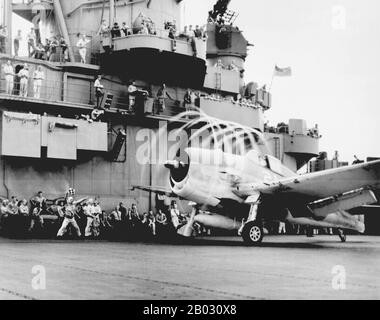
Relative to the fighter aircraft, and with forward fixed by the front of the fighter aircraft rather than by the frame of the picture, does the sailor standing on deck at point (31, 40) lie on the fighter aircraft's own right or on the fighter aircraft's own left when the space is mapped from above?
on the fighter aircraft's own right

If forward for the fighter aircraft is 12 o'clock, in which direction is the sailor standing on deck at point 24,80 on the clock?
The sailor standing on deck is roughly at 2 o'clock from the fighter aircraft.

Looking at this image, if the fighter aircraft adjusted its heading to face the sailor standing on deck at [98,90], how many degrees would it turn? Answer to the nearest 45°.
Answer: approximately 90° to its right

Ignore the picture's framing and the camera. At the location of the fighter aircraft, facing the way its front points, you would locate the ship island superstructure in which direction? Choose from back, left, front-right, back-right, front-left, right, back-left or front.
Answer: right

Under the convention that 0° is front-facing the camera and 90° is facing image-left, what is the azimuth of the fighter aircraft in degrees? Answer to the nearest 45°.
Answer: approximately 45°

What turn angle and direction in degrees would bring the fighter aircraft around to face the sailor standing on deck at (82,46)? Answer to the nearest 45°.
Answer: approximately 90° to its right

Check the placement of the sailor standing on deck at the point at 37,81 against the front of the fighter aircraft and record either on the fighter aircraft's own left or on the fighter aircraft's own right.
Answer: on the fighter aircraft's own right

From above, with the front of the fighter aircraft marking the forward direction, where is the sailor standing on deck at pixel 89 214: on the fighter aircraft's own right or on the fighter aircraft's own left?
on the fighter aircraft's own right
